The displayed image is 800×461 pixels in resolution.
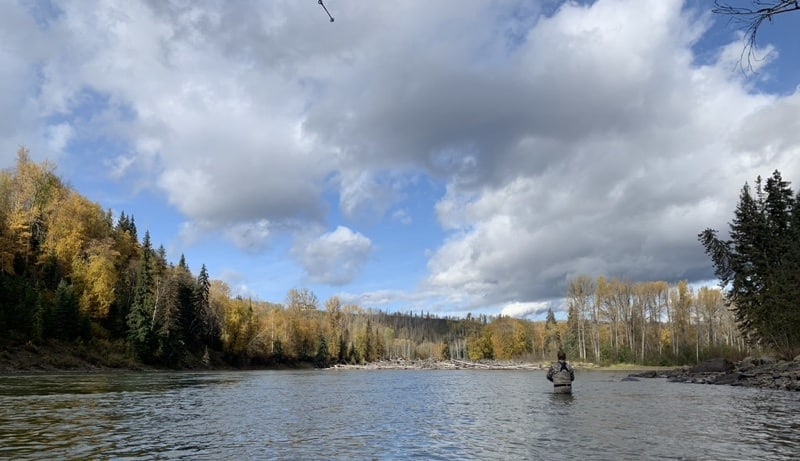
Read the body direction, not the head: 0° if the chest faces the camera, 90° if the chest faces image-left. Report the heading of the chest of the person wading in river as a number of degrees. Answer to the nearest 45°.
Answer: approximately 180°
